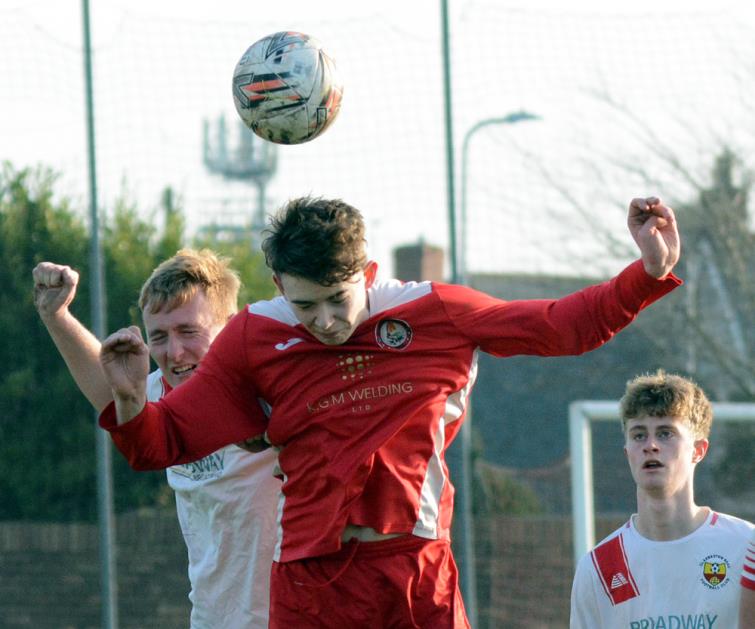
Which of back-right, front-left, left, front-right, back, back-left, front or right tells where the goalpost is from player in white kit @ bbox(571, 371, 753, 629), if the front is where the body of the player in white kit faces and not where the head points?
back

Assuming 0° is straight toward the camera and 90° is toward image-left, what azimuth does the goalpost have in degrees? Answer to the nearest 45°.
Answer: approximately 0°

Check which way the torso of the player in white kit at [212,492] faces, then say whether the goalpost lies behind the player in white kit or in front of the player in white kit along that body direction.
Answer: behind

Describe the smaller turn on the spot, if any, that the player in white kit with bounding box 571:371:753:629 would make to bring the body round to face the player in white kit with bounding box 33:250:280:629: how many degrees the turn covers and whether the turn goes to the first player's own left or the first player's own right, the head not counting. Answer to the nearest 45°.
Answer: approximately 90° to the first player's own right

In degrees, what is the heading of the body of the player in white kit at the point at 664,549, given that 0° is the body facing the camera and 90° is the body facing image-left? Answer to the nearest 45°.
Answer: approximately 0°

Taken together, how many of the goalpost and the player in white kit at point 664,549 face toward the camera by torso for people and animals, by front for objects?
2

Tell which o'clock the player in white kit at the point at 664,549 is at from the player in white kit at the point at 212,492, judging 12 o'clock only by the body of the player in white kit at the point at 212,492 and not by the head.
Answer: the player in white kit at the point at 664,549 is roughly at 8 o'clock from the player in white kit at the point at 212,492.

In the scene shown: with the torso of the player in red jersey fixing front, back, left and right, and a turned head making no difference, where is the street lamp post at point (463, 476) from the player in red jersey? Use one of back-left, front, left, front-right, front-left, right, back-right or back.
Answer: back
